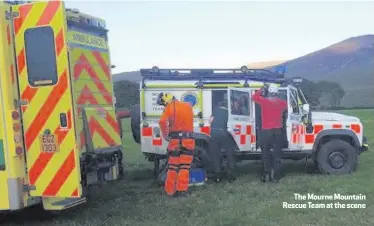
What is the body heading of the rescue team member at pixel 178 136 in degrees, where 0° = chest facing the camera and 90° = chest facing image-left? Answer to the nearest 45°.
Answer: approximately 135°

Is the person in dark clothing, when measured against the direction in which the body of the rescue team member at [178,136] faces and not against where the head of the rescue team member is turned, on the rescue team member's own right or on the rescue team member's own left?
on the rescue team member's own right

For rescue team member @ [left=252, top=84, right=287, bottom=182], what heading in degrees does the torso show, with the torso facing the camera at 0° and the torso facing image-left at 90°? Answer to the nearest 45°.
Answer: approximately 180°

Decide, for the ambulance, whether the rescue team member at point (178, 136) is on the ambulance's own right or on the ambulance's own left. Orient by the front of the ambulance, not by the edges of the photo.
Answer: on the ambulance's own right

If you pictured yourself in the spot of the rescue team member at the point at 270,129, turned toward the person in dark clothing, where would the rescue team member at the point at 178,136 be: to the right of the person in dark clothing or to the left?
left

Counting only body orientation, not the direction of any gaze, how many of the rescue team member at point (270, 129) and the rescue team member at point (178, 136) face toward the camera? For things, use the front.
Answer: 0

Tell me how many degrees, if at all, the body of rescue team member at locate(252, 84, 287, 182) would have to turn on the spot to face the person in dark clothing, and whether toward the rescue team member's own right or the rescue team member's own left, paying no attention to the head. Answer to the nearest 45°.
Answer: approximately 90° to the rescue team member's own left

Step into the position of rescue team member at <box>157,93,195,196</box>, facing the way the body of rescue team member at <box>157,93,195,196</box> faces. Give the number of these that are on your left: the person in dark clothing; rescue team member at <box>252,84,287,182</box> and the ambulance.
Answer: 1

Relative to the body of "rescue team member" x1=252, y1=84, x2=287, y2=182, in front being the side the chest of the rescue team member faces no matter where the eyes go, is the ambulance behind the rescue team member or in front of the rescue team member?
behind

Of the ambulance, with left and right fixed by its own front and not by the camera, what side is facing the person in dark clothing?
right

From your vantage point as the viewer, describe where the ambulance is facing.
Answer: facing away from the viewer and to the left of the viewer
